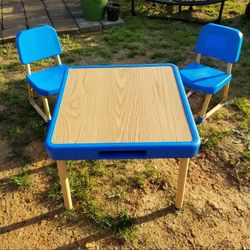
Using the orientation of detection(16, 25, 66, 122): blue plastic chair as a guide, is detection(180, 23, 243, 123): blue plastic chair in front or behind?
in front

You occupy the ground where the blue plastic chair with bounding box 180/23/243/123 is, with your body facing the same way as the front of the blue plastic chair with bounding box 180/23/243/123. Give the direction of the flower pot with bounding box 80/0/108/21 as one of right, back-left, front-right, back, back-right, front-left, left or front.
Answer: right

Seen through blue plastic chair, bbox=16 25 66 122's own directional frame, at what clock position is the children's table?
The children's table is roughly at 1 o'clock from the blue plastic chair.

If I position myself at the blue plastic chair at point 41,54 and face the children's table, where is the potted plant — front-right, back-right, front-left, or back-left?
back-left

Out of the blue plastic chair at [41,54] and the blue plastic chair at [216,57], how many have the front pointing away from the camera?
0

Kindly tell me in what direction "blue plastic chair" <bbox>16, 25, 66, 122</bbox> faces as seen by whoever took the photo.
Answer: facing the viewer and to the right of the viewer

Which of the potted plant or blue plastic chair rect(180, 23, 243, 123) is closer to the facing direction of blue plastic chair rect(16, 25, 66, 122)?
the blue plastic chair

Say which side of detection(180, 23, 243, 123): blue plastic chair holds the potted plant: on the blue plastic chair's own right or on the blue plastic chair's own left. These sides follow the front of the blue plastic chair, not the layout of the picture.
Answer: on the blue plastic chair's own right

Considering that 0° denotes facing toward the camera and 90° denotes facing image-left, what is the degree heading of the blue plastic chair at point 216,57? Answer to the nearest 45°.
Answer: approximately 45°

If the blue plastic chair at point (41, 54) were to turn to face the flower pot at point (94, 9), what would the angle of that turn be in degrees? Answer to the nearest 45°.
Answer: approximately 90° to its left
